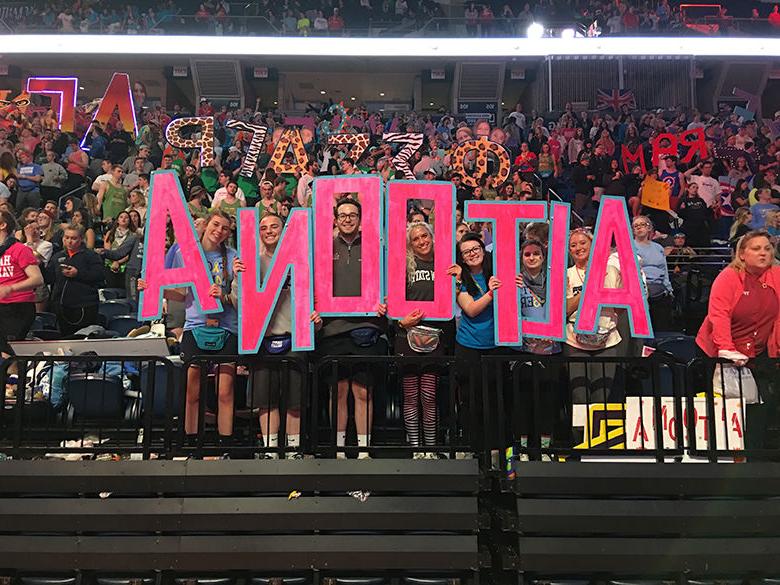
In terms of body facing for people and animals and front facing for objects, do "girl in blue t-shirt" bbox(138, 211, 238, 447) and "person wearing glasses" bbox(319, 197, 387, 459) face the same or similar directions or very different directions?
same or similar directions

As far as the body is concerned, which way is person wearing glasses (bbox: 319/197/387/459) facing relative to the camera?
toward the camera

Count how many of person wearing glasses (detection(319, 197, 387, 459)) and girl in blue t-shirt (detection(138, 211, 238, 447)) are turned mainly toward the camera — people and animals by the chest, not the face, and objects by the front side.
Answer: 2

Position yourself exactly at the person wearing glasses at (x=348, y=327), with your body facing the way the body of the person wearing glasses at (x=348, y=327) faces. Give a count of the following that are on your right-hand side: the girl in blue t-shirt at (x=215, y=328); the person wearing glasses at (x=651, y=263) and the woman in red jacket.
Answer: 1

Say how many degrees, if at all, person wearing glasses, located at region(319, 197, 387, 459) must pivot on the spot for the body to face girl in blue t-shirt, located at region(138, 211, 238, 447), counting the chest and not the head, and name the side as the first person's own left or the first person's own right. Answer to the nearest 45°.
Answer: approximately 90° to the first person's own right

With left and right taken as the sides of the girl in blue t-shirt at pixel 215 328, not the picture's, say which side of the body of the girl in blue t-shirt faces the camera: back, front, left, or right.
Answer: front

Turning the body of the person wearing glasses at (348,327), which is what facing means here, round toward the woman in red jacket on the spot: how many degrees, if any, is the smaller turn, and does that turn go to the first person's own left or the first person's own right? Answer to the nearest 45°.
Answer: approximately 90° to the first person's own left

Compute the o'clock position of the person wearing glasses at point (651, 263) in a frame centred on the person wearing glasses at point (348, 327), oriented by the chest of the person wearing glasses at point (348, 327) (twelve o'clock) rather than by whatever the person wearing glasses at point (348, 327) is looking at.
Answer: the person wearing glasses at point (651, 263) is roughly at 8 o'clock from the person wearing glasses at point (348, 327).
